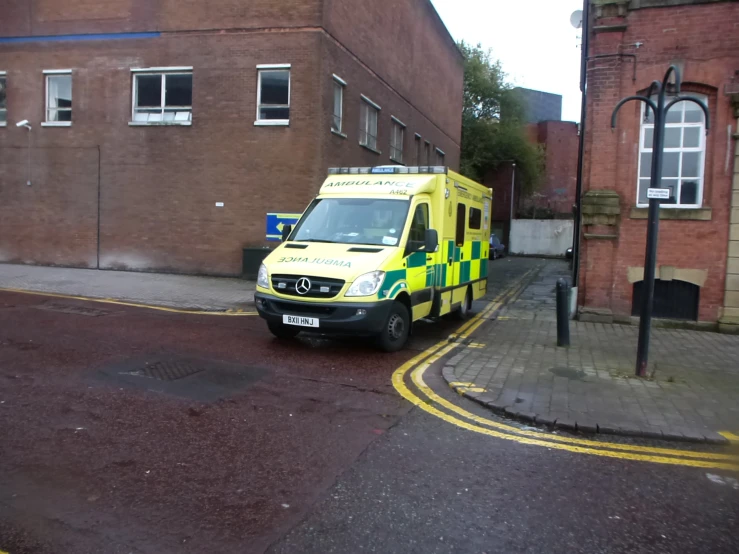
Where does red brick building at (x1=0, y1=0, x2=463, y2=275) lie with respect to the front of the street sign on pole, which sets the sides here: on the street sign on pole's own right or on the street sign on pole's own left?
on the street sign on pole's own right

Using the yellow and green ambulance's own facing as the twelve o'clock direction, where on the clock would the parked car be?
The parked car is roughly at 5 o'clock from the yellow and green ambulance.

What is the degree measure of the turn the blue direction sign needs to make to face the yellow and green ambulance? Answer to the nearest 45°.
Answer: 0° — it already faces it

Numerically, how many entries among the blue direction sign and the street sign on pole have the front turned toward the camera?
2

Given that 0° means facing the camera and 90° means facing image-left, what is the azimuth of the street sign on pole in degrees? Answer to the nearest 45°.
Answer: approximately 0°

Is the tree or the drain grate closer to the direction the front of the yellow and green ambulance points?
the drain grate

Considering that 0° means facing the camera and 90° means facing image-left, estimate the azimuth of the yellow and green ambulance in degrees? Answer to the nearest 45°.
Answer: approximately 45°

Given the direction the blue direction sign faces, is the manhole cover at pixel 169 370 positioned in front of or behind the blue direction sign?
in front

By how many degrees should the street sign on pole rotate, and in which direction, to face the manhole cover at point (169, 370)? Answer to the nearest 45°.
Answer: approximately 45° to its right

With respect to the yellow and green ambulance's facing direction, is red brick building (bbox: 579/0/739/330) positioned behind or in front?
behind

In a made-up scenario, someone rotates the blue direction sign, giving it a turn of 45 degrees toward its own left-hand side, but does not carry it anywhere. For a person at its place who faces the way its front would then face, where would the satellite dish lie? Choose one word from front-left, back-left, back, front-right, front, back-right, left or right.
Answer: front-left

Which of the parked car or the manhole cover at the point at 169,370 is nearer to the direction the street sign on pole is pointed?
the manhole cover
